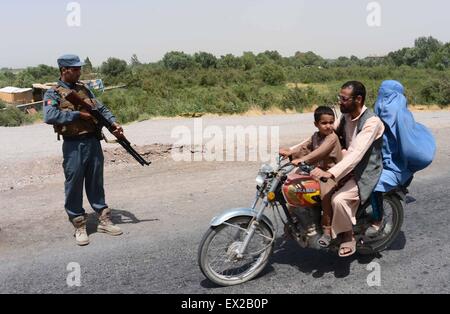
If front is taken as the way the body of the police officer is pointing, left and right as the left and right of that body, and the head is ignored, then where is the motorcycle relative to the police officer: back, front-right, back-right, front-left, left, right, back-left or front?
front

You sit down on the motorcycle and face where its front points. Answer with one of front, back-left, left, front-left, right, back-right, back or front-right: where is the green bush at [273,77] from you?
back-right

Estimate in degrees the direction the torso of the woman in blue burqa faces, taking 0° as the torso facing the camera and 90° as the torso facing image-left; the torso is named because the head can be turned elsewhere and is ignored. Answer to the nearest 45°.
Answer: approximately 45°

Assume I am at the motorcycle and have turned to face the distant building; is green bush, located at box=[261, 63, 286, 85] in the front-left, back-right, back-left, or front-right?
front-right

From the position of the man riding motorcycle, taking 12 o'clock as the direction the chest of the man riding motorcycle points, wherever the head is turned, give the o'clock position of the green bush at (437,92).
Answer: The green bush is roughly at 5 o'clock from the man riding motorcycle.

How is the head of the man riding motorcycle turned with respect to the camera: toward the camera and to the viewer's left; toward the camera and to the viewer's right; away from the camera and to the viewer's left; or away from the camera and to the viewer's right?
toward the camera and to the viewer's left

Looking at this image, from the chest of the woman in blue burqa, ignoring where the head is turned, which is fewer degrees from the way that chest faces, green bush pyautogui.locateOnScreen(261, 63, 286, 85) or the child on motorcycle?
the child on motorcycle

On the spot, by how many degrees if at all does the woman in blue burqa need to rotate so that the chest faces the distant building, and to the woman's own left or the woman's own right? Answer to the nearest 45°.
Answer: approximately 90° to the woman's own right

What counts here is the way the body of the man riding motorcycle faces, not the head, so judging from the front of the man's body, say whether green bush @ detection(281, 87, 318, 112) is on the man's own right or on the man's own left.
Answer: on the man's own right

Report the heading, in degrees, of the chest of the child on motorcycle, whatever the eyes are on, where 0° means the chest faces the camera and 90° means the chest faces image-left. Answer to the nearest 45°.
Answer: approximately 45°

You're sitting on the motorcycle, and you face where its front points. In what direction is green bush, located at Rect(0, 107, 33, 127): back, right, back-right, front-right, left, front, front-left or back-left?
right

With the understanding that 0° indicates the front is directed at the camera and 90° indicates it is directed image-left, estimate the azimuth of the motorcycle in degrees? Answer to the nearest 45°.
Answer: approximately 45°

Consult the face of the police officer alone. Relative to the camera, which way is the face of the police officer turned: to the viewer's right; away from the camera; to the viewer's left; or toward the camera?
to the viewer's right
